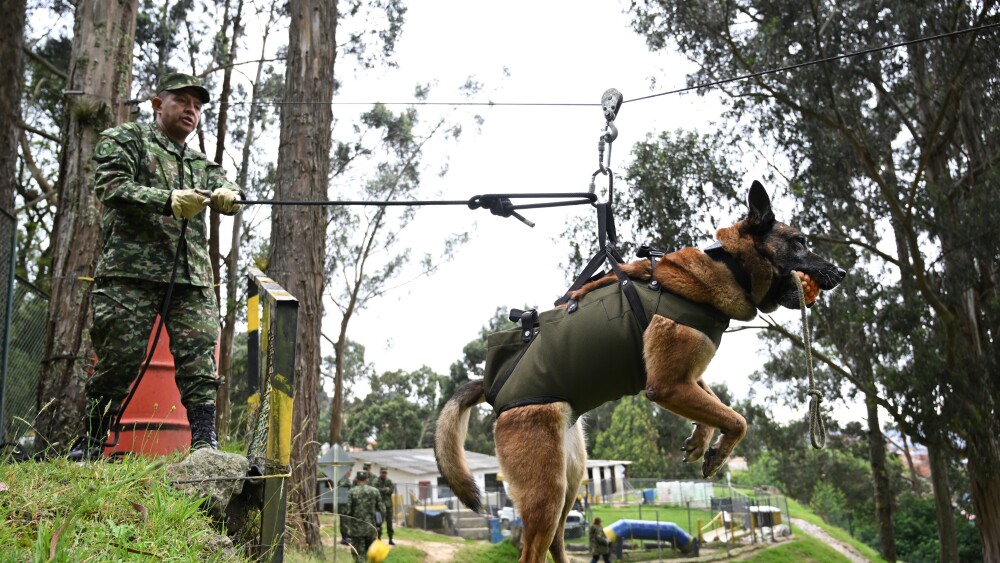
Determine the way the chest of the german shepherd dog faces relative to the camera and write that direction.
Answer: to the viewer's right

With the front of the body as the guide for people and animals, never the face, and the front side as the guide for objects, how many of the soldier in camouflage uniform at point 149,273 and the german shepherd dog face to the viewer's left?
0

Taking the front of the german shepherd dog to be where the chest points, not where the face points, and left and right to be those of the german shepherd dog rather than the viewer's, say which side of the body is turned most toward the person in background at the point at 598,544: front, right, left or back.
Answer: left

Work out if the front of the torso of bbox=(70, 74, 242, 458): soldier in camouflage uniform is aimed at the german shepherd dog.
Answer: yes

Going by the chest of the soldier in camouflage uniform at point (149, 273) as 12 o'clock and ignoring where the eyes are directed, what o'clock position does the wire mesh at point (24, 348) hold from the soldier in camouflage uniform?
The wire mesh is roughly at 7 o'clock from the soldier in camouflage uniform.

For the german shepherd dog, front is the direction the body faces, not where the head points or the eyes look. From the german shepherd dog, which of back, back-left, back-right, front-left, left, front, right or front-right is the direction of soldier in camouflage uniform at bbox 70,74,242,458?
back

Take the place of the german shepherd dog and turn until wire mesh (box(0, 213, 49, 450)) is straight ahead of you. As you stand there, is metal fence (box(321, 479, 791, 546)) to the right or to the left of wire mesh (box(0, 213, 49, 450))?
right

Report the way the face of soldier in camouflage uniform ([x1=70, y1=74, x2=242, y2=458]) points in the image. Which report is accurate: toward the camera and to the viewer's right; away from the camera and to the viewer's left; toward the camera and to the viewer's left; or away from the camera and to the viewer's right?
toward the camera and to the viewer's right
